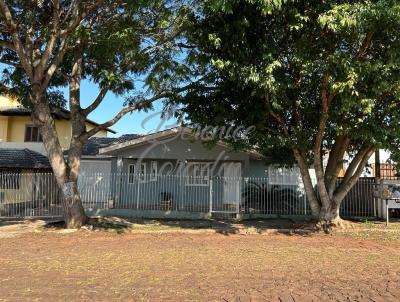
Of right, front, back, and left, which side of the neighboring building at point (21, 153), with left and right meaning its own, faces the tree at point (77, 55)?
front

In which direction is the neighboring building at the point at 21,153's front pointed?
toward the camera

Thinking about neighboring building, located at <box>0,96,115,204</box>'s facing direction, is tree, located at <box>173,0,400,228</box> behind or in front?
in front
